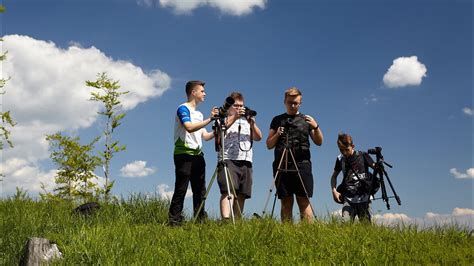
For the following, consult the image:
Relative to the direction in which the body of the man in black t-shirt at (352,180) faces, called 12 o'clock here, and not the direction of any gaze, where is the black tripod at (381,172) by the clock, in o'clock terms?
The black tripod is roughly at 9 o'clock from the man in black t-shirt.

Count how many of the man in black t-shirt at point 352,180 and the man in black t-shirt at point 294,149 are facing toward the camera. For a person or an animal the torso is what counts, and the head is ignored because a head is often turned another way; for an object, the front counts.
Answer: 2

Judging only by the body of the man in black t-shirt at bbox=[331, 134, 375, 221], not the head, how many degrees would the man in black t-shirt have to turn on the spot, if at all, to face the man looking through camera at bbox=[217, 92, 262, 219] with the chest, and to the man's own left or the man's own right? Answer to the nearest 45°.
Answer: approximately 45° to the man's own right

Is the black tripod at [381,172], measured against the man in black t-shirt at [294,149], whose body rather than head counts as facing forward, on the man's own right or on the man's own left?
on the man's own left

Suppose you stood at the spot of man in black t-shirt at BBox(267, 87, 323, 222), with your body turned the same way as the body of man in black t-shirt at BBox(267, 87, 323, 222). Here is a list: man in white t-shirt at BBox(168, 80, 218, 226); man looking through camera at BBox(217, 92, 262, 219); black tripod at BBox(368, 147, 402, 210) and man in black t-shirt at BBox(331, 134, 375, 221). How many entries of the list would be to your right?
2

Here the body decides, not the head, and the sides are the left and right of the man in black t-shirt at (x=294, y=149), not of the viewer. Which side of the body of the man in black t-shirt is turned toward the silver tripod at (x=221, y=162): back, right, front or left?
right

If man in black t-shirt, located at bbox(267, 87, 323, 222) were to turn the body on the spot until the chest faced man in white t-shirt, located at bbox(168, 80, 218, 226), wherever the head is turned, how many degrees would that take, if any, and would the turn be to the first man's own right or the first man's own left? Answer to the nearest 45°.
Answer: approximately 90° to the first man's own right

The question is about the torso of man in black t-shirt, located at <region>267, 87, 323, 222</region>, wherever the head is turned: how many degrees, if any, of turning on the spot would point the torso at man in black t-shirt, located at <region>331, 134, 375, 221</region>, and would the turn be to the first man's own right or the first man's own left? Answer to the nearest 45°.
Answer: approximately 135° to the first man's own left

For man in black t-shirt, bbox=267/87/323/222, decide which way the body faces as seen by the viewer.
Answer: toward the camera

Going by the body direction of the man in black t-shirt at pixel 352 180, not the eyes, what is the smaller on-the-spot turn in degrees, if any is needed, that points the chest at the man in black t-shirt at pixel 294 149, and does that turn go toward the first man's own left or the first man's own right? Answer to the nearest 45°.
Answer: approximately 45° to the first man's own right

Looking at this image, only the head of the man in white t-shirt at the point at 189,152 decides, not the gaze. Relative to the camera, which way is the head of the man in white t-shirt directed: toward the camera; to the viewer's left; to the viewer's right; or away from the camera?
to the viewer's right

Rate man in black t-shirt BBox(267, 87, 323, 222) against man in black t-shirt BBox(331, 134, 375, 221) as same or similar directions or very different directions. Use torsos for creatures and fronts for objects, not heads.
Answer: same or similar directions

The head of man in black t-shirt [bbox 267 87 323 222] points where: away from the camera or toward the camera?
toward the camera

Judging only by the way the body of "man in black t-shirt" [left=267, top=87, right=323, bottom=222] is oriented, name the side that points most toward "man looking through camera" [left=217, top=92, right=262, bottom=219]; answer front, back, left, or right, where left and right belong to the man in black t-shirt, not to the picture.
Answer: right

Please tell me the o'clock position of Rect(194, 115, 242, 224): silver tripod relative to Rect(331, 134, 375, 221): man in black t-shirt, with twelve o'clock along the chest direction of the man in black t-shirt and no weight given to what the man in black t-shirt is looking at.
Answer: The silver tripod is roughly at 2 o'clock from the man in black t-shirt.

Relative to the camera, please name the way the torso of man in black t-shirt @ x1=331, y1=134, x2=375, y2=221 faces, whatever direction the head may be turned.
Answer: toward the camera

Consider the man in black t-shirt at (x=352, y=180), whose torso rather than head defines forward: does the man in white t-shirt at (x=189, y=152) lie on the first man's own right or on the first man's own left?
on the first man's own right

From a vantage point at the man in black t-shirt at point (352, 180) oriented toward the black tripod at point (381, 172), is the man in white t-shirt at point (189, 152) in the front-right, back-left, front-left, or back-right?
back-right
